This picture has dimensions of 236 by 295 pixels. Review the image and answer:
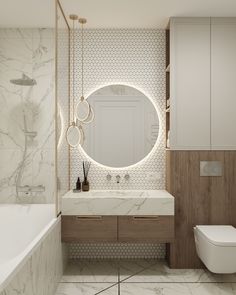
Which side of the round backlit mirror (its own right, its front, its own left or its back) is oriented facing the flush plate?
left

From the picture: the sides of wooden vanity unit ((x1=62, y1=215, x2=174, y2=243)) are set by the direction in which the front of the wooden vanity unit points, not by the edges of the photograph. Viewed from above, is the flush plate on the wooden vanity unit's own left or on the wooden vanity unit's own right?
on the wooden vanity unit's own left

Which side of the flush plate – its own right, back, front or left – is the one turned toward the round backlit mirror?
right

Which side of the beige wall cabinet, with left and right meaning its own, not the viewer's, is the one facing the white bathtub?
right

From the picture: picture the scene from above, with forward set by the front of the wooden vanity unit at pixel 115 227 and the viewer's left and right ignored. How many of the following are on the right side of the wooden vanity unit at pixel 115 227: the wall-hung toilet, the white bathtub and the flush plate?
1

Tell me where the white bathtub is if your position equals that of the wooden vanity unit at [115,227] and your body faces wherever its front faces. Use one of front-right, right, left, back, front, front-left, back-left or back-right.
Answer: right
